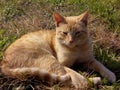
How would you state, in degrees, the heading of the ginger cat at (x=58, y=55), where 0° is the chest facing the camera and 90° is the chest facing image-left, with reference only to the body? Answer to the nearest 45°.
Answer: approximately 315°
